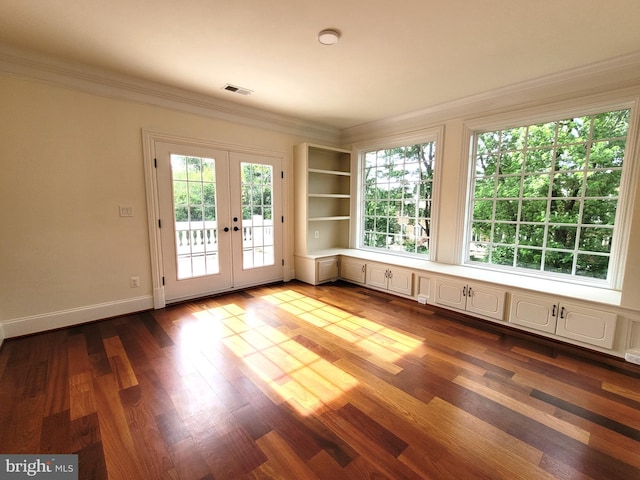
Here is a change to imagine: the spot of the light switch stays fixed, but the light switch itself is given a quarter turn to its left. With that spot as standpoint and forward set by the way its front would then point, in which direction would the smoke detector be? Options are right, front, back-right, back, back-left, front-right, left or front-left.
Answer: front-right

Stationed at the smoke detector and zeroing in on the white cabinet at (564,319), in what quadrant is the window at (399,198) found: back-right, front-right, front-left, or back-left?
front-left

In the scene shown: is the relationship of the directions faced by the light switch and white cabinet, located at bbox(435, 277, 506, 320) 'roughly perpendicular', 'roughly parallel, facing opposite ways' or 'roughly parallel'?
roughly perpendicular

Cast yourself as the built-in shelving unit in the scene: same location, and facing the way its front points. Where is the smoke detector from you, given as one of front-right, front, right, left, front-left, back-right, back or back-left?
front-right

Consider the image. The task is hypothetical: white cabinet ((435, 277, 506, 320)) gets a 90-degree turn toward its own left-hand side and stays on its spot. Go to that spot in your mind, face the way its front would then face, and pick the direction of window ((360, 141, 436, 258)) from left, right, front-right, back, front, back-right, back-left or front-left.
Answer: back

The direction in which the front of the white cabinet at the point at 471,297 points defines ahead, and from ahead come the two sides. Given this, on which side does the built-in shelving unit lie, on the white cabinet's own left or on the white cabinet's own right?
on the white cabinet's own right

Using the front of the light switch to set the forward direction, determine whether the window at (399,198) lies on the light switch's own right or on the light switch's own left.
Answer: on the light switch's own left

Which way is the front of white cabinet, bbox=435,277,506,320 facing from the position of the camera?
facing the viewer and to the left of the viewer

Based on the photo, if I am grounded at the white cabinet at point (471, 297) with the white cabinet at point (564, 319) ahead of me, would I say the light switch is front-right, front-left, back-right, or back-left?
back-right

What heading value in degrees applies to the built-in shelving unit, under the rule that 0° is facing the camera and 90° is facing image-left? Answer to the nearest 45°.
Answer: approximately 315°

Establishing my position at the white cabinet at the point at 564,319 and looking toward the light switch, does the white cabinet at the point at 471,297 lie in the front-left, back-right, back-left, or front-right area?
front-right

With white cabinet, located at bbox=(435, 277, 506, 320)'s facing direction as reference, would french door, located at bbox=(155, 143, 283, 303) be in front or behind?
in front

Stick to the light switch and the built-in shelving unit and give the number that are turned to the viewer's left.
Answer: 0
